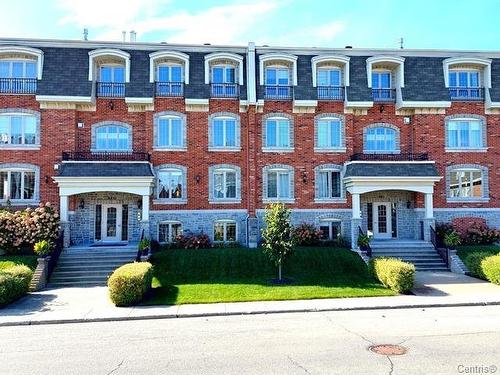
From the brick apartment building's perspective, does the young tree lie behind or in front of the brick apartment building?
in front

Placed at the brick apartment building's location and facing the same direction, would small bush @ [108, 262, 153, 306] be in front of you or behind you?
in front

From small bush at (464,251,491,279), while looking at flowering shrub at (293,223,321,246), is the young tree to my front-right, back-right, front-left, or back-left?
front-left

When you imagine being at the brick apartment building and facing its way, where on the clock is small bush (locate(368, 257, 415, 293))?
The small bush is roughly at 11 o'clock from the brick apartment building.

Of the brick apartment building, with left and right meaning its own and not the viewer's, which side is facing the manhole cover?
front

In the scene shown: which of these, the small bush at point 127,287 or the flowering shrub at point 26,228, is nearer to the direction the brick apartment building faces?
the small bush

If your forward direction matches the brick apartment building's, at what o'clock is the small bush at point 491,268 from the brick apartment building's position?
The small bush is roughly at 10 o'clock from the brick apartment building.

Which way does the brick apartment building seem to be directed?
toward the camera

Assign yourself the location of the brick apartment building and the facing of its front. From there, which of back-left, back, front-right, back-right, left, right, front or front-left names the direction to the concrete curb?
front

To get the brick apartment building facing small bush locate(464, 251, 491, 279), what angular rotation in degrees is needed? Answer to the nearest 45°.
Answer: approximately 45° to its left

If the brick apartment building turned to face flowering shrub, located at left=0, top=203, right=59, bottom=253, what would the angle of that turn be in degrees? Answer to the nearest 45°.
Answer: approximately 90° to its right
